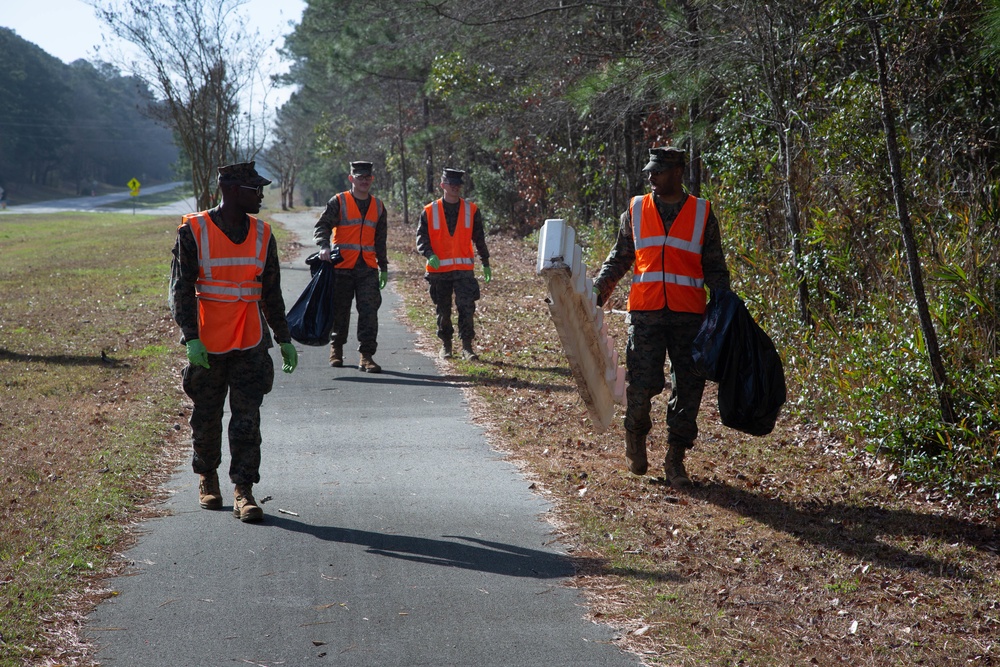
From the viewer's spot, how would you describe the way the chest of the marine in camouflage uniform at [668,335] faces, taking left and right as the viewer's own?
facing the viewer

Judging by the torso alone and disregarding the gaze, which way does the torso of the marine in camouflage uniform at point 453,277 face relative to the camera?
toward the camera

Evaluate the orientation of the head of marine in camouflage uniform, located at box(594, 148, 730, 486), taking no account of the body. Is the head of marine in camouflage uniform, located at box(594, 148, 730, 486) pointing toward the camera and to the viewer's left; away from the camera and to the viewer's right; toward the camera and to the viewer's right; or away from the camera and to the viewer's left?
toward the camera and to the viewer's left

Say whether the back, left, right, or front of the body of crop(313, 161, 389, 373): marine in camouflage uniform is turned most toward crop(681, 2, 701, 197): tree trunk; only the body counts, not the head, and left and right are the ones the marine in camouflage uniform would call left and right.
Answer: left

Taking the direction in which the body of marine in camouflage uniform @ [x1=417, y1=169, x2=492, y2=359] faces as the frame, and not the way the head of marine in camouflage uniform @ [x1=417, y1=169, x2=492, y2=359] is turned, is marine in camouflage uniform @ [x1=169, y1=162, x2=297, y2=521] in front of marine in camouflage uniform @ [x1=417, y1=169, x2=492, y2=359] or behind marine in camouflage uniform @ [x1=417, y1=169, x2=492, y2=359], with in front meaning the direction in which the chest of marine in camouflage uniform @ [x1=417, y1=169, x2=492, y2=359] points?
in front

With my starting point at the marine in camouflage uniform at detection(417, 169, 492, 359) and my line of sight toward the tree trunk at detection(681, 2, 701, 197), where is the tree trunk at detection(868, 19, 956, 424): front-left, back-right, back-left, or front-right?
front-right

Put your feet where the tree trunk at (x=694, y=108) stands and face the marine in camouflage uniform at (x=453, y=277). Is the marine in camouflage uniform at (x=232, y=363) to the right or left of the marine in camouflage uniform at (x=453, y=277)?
left

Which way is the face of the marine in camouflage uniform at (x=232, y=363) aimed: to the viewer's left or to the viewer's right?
to the viewer's right

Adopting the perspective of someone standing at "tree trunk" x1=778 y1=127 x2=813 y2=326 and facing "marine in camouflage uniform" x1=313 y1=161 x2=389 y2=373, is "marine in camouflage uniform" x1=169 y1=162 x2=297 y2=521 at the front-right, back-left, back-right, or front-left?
front-left
